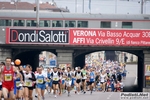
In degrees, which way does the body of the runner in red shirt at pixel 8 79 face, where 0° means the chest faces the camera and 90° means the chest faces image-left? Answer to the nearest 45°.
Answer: approximately 0°

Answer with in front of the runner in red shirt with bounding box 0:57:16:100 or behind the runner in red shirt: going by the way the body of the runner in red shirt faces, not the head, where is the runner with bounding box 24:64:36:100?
behind
